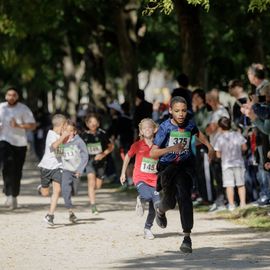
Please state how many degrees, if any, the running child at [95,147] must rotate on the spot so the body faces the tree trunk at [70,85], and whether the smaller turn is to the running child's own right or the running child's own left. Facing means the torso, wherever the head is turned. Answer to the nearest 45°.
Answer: approximately 180°

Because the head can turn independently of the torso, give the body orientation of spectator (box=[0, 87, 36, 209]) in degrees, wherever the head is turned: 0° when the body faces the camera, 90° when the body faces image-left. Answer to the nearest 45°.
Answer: approximately 0°

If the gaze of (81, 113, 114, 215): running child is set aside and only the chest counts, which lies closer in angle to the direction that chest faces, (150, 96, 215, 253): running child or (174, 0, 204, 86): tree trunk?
the running child

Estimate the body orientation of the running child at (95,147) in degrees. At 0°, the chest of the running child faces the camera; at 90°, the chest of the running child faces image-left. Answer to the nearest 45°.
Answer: approximately 0°

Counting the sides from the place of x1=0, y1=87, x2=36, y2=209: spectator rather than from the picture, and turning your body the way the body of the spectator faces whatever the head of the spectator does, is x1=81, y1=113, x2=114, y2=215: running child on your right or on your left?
on your left

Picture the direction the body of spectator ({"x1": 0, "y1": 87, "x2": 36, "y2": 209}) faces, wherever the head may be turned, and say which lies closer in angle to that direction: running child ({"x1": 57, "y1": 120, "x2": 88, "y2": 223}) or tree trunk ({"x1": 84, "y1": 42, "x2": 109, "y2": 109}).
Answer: the running child

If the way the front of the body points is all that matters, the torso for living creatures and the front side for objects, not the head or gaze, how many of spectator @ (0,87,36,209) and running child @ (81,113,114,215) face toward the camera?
2
